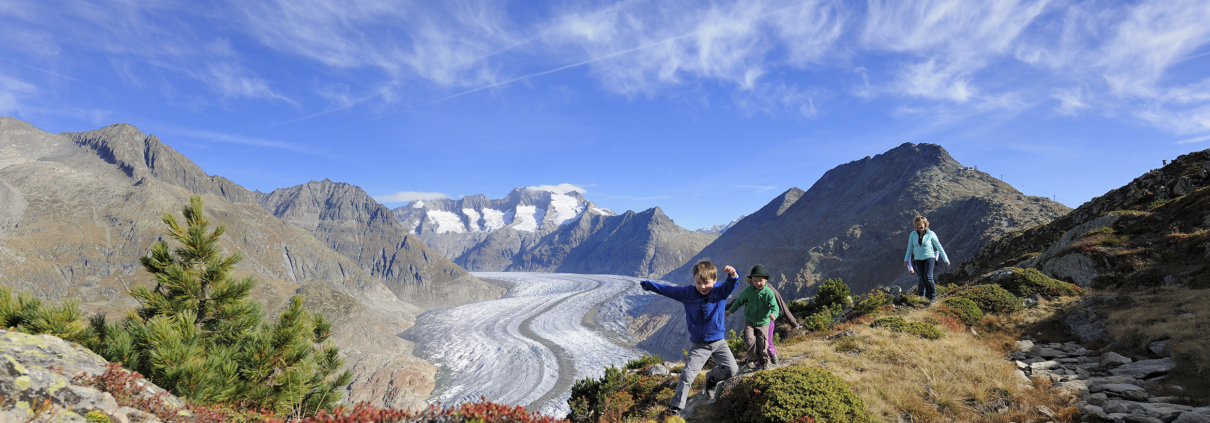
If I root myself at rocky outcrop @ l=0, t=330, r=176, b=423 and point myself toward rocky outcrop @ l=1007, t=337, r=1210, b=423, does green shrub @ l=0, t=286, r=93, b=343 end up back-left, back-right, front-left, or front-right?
back-left

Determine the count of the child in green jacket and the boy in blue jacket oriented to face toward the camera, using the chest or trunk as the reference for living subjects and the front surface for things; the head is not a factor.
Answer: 2

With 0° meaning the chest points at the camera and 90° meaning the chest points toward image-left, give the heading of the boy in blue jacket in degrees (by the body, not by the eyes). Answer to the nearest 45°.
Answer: approximately 0°

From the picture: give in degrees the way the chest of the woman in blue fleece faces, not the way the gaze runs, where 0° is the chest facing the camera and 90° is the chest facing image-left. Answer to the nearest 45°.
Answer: approximately 0°

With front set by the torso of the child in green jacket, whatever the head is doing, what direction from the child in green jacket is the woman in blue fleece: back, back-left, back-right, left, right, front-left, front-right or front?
back-left

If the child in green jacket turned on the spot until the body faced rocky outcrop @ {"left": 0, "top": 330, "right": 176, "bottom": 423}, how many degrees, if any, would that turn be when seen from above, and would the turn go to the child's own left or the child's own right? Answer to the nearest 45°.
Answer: approximately 45° to the child's own right

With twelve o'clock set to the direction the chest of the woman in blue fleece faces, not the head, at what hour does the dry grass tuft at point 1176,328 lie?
The dry grass tuft is roughly at 10 o'clock from the woman in blue fleece.

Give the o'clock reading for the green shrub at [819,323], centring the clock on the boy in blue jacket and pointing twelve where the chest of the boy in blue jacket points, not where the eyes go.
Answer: The green shrub is roughly at 7 o'clock from the boy in blue jacket.

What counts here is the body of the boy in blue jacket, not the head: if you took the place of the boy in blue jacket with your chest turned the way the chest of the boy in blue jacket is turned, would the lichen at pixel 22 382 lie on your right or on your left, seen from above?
on your right

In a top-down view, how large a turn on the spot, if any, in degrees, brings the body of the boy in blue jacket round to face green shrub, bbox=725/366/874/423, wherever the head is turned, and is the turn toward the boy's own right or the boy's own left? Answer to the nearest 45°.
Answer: approximately 90° to the boy's own left
